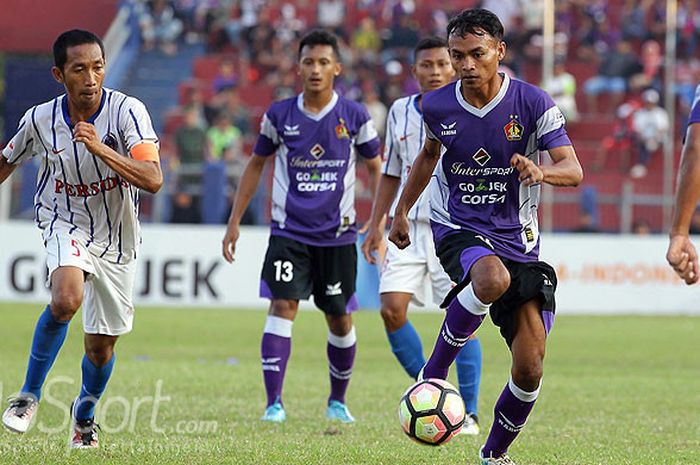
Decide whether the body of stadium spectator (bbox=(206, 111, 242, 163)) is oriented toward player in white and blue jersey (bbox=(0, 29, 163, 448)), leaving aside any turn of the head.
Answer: yes

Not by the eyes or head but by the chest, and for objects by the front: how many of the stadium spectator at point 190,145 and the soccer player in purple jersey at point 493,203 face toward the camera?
2

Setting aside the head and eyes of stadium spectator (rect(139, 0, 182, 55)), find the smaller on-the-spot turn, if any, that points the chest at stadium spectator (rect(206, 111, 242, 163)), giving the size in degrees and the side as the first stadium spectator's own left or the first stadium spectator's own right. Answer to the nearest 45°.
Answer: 0° — they already face them

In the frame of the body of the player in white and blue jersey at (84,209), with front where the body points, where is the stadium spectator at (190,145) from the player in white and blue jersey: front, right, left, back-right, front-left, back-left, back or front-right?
back

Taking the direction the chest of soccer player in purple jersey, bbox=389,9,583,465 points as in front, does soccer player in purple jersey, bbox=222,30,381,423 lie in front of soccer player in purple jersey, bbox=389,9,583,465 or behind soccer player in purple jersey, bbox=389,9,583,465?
behind

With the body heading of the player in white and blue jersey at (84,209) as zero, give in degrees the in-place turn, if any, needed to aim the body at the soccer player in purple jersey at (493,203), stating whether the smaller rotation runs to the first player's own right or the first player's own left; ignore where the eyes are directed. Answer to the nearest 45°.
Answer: approximately 45° to the first player's own left

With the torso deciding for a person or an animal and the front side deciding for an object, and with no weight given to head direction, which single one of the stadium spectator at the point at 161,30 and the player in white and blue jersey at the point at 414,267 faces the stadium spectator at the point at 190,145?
the stadium spectator at the point at 161,30

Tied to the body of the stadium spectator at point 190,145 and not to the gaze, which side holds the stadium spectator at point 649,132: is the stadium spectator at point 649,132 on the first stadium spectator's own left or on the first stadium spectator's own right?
on the first stadium spectator's own left

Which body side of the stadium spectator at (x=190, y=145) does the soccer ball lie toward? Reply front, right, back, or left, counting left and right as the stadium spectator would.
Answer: front

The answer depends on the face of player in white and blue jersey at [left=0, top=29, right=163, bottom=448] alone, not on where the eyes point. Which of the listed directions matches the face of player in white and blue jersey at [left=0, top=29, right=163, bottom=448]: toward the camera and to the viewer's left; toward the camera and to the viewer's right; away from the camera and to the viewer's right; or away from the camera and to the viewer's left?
toward the camera and to the viewer's right

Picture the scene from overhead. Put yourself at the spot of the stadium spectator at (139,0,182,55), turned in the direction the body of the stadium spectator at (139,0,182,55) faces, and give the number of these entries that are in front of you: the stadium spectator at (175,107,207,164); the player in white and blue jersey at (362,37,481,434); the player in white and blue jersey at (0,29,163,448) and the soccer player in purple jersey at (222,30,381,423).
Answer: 4

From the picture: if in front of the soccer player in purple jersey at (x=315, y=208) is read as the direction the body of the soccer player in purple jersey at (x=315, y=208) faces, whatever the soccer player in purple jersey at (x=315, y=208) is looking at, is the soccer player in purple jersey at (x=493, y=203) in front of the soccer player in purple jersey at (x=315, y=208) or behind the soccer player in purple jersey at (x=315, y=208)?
in front

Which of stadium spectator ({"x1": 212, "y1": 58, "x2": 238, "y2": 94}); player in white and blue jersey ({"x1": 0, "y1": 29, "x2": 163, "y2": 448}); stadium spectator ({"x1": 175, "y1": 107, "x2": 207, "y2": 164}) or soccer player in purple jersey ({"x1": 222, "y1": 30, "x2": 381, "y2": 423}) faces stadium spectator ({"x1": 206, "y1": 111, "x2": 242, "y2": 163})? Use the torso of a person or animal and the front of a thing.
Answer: stadium spectator ({"x1": 212, "y1": 58, "x2": 238, "y2": 94})

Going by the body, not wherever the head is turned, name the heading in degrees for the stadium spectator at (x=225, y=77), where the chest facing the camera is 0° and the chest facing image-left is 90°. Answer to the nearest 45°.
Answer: approximately 0°
